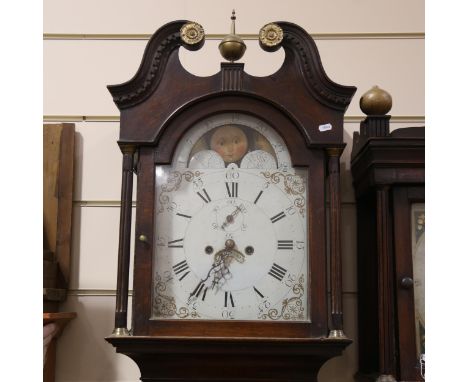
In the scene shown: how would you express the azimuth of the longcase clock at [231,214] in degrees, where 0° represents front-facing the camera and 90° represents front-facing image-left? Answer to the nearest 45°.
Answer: approximately 0°
